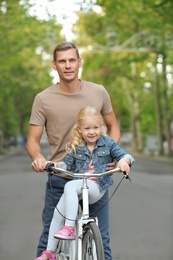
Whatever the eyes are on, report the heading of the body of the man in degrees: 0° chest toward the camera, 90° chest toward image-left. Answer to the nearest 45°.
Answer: approximately 0°
